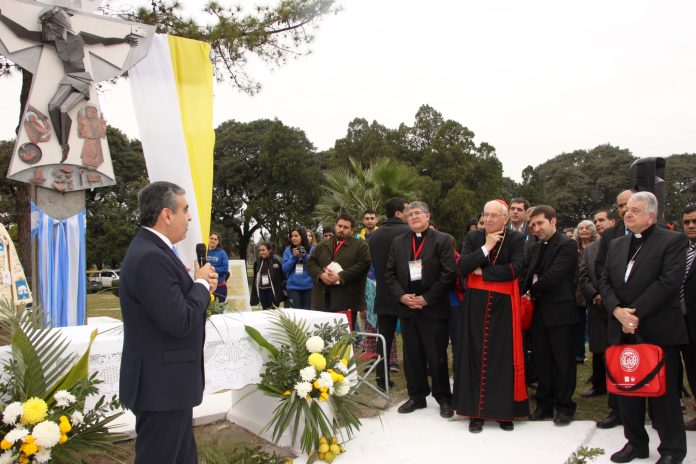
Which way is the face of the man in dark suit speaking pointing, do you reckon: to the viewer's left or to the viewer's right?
to the viewer's right

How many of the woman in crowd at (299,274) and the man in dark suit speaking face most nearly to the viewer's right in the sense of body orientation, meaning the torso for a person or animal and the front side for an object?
1

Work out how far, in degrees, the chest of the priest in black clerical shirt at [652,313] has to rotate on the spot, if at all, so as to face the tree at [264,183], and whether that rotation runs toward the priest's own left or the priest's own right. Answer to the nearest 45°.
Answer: approximately 90° to the priest's own right

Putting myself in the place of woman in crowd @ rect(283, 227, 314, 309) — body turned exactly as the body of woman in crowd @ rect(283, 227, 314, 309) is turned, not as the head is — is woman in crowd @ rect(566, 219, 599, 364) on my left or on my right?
on my left

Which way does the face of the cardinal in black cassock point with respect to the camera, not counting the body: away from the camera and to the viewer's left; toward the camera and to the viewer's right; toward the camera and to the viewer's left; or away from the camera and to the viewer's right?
toward the camera and to the viewer's left

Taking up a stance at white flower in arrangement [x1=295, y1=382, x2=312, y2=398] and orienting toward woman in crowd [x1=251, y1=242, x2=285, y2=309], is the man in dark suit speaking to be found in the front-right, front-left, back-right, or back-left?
back-left

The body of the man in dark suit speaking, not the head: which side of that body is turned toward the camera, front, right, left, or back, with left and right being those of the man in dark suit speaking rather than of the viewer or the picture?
right

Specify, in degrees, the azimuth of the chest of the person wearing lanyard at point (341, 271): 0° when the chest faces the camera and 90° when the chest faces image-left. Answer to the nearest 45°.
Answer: approximately 45°

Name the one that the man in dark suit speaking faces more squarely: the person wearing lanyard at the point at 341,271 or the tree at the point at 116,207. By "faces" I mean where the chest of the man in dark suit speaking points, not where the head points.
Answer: the person wearing lanyard

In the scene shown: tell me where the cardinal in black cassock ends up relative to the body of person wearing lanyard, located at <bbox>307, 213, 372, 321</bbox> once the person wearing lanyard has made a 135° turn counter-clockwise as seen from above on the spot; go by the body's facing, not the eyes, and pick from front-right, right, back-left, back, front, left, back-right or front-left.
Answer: front-right

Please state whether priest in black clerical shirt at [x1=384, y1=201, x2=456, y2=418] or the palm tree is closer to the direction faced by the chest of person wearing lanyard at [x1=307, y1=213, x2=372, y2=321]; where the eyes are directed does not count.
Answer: the priest in black clerical shirt
